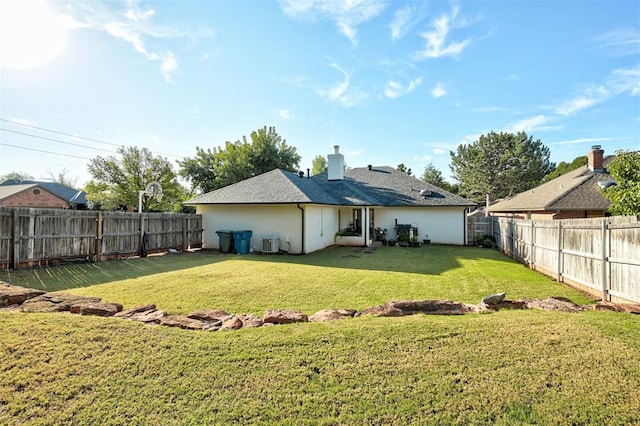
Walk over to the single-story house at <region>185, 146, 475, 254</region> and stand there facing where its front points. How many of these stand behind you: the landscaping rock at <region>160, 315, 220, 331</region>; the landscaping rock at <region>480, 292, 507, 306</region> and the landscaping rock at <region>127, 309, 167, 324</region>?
3

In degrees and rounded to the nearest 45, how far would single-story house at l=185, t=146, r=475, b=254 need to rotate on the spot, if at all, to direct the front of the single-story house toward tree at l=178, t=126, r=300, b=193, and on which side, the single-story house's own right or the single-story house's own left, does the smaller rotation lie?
approximately 45° to the single-story house's own left

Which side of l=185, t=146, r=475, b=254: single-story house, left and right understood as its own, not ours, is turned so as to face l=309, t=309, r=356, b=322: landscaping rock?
back

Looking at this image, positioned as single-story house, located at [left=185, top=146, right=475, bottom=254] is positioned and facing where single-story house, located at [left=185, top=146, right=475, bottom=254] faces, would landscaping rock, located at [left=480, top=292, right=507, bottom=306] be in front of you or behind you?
behind

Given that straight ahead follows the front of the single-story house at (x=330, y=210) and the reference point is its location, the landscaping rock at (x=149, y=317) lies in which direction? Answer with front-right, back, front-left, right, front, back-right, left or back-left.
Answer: back

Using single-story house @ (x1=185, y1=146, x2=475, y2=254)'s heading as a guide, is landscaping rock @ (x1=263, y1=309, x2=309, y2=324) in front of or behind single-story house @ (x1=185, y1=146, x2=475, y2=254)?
behind

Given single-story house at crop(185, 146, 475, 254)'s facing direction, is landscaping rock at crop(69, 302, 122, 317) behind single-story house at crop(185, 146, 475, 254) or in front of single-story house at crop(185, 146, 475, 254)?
behind

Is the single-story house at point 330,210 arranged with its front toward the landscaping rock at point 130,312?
no

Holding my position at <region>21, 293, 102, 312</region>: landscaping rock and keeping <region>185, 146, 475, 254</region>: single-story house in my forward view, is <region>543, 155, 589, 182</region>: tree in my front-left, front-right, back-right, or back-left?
front-right

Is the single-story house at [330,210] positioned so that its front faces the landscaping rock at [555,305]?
no

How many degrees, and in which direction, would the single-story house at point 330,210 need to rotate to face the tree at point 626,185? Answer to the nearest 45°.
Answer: approximately 135° to its right

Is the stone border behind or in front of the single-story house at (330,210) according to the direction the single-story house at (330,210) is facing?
behind

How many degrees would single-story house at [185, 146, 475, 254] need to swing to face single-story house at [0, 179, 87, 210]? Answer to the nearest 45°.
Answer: approximately 45° to its left

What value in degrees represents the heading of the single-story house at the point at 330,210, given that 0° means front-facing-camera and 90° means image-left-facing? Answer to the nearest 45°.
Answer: approximately 180°

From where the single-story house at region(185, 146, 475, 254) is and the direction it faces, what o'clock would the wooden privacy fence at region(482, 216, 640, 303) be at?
The wooden privacy fence is roughly at 5 o'clock from the single-story house.
